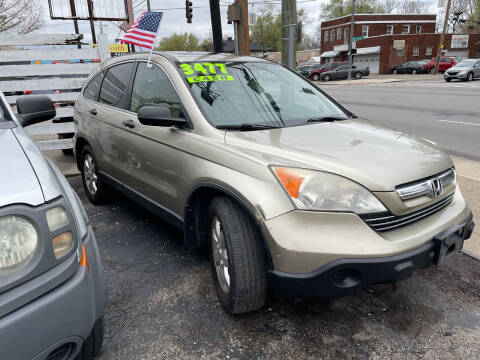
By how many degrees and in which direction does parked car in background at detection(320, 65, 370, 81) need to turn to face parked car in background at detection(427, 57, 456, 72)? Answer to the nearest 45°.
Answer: approximately 180°

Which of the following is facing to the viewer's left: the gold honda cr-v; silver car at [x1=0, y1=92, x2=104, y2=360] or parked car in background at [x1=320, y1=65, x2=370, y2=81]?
the parked car in background

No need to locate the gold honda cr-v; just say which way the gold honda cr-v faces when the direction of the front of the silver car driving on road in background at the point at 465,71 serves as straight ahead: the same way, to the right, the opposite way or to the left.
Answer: to the left

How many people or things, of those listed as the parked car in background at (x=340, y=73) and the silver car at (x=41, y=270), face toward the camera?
1

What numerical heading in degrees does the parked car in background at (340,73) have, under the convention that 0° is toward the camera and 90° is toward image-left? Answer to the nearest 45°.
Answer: approximately 90°

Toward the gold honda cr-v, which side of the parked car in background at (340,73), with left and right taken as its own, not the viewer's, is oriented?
left

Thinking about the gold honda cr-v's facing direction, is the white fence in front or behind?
behind
